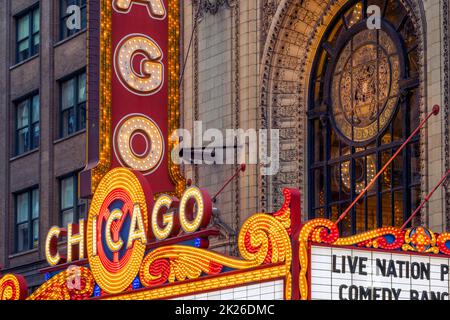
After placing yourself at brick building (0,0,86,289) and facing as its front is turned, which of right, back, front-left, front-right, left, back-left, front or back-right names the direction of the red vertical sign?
front-left

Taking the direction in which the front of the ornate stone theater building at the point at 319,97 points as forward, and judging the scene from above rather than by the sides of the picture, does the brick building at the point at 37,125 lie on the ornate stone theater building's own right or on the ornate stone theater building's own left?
on the ornate stone theater building's own right

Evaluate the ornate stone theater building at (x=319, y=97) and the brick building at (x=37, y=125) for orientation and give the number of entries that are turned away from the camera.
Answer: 0

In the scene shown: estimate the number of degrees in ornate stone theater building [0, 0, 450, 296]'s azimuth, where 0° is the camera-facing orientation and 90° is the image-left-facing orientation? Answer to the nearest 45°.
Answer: approximately 45°

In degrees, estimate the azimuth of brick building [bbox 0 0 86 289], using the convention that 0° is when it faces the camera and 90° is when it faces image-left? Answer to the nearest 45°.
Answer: approximately 45°

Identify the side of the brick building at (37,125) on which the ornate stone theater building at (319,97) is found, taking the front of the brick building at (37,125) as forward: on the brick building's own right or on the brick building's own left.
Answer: on the brick building's own left
